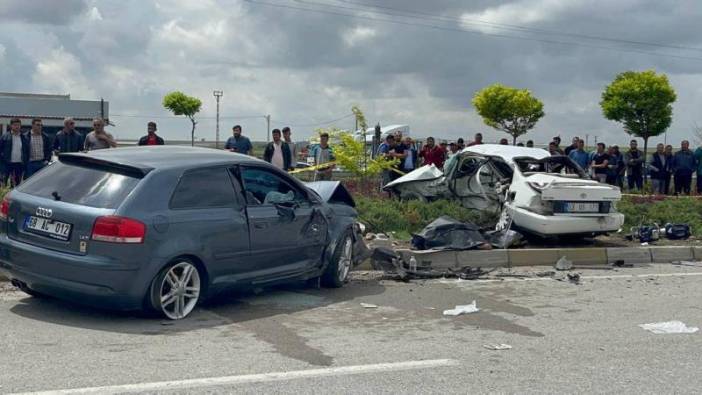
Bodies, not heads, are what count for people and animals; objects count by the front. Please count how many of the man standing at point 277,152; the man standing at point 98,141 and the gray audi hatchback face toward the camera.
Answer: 2

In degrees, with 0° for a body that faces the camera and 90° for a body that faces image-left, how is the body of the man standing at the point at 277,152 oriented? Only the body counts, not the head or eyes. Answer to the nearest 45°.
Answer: approximately 0°

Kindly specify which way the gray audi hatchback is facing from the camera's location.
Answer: facing away from the viewer and to the right of the viewer

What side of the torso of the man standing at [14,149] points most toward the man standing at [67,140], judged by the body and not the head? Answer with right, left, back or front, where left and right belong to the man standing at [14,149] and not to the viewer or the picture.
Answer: left

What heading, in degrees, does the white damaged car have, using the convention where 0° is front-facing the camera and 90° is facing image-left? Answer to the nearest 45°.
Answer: approximately 135°

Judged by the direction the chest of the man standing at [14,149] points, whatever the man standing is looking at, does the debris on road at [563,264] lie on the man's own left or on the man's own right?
on the man's own left

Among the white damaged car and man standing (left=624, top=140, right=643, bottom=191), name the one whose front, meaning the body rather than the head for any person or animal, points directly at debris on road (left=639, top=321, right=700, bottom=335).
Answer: the man standing

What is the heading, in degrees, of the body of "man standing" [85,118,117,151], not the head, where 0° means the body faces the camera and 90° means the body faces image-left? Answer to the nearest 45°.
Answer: approximately 0°

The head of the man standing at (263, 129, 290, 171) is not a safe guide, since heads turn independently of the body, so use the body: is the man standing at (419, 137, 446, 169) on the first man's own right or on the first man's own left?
on the first man's own left

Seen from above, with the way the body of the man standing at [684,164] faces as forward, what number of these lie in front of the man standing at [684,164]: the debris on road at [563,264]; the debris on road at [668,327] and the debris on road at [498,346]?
3

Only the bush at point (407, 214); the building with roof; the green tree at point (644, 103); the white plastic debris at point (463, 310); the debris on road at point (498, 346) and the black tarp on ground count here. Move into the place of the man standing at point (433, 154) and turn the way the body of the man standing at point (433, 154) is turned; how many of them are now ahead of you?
4
